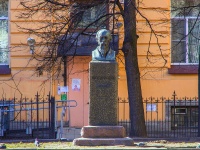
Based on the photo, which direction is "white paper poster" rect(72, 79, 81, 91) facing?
toward the camera

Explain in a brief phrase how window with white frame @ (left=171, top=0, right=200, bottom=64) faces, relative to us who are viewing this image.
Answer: facing the viewer

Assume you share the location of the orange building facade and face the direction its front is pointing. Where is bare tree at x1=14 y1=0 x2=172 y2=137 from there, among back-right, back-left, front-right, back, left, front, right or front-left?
front

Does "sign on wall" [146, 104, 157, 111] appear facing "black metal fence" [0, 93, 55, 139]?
no

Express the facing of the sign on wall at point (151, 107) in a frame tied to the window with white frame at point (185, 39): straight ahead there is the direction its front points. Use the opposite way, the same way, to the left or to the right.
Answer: the same way

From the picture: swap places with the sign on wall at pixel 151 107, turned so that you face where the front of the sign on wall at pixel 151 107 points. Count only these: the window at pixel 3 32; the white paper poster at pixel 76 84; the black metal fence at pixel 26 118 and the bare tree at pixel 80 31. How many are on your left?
0

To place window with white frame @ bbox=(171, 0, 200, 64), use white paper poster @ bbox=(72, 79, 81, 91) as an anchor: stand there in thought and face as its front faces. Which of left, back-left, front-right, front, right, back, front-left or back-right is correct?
left

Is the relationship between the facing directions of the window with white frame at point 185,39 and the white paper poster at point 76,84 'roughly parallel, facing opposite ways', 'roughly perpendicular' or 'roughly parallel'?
roughly parallel

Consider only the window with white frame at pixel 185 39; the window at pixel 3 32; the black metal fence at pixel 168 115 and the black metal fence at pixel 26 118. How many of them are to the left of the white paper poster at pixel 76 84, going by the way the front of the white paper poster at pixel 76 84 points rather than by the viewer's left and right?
2

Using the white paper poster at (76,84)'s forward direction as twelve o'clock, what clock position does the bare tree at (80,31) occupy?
The bare tree is roughly at 12 o'clock from the white paper poster.

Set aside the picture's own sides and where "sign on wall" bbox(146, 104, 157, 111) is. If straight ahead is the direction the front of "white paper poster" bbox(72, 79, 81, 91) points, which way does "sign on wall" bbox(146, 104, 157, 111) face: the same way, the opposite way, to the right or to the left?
the same way

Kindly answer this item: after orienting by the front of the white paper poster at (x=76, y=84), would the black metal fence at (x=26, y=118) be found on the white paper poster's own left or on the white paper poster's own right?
on the white paper poster's own right
